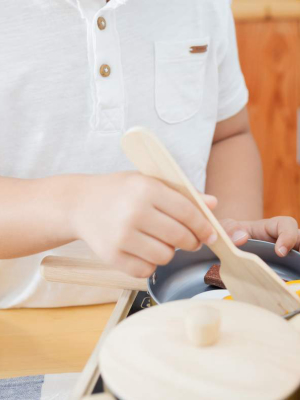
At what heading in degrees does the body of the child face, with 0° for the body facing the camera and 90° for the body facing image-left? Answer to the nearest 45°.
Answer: approximately 0°
